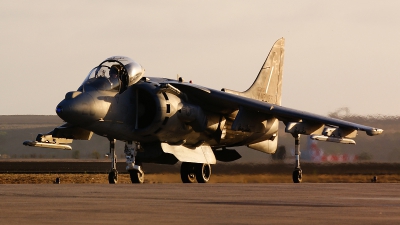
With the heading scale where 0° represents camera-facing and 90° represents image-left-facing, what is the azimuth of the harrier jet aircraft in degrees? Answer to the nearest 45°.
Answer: approximately 45°
